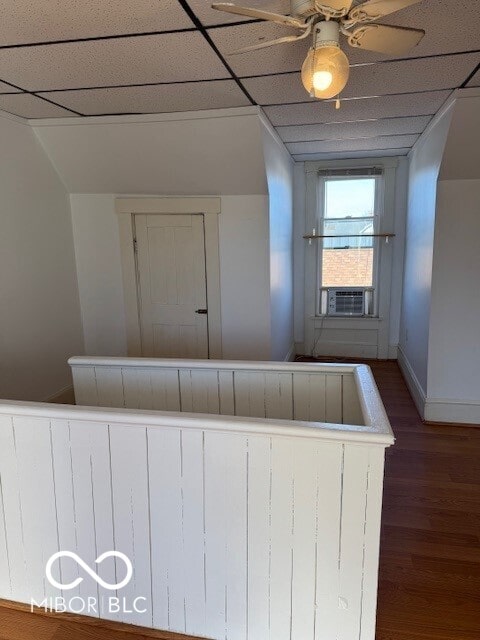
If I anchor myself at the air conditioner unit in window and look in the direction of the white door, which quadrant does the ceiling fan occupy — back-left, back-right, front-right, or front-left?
front-left

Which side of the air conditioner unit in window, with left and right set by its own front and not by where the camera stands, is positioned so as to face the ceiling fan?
front

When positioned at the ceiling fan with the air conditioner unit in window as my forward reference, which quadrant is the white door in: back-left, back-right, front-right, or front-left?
front-left

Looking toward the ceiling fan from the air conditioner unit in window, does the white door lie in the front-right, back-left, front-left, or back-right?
front-right

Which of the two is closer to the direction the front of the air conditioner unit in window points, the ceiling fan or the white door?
the ceiling fan

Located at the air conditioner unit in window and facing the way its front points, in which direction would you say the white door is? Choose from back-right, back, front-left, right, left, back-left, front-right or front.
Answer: front-right

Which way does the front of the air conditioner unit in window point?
toward the camera
